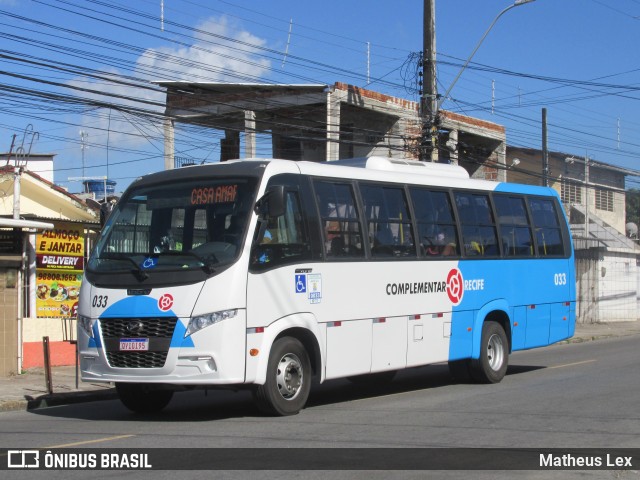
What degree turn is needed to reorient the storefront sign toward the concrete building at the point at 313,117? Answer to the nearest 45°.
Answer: approximately 135° to its left

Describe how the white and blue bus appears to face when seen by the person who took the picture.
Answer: facing the viewer and to the left of the viewer

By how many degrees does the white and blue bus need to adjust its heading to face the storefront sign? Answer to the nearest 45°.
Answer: approximately 90° to its right

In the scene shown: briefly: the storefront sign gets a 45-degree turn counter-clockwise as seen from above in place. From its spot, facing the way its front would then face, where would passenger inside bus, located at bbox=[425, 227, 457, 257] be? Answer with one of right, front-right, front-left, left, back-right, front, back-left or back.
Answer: front

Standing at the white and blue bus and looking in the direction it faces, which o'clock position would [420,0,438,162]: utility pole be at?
The utility pole is roughly at 5 o'clock from the white and blue bus.

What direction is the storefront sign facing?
toward the camera

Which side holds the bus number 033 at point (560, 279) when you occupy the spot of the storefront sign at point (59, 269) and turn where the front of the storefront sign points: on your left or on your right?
on your left

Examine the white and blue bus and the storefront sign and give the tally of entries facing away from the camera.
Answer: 0

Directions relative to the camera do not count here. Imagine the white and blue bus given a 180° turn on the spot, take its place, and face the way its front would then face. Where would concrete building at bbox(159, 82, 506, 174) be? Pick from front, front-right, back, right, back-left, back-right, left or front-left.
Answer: front-left
